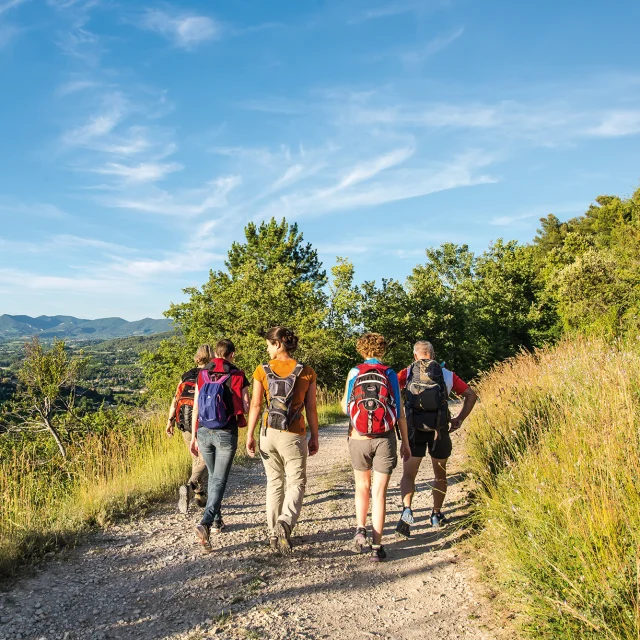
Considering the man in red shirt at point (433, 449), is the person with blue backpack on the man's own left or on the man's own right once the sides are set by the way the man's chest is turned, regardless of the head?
on the man's own left

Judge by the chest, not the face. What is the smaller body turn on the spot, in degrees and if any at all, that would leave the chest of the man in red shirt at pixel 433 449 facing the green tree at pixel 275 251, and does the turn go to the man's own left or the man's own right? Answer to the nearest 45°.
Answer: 0° — they already face it

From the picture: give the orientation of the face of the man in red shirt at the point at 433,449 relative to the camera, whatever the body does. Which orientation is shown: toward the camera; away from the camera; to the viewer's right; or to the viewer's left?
away from the camera

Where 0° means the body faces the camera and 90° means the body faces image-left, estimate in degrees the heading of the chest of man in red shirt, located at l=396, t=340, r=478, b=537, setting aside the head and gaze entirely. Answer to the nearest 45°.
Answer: approximately 180°

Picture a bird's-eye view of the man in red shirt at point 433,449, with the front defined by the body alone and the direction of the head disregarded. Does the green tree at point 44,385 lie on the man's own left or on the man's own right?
on the man's own left

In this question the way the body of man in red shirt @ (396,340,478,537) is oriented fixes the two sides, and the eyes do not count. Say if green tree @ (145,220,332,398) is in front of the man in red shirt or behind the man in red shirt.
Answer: in front

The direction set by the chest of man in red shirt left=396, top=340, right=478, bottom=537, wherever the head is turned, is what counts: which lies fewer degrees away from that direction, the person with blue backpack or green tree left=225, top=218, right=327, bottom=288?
the green tree
